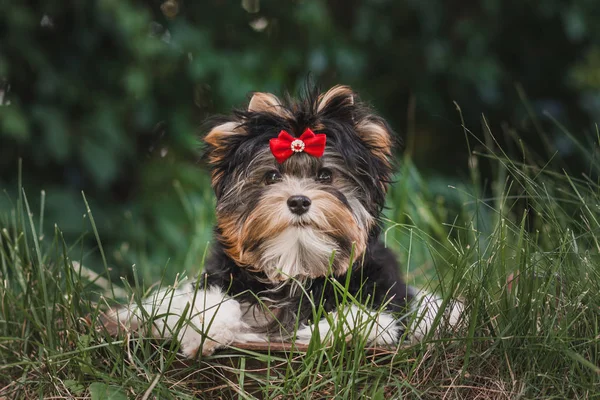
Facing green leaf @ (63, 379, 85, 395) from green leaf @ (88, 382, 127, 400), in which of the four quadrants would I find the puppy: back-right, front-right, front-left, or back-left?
back-right

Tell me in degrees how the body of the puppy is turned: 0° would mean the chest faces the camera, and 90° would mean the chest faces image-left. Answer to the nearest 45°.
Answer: approximately 0°
